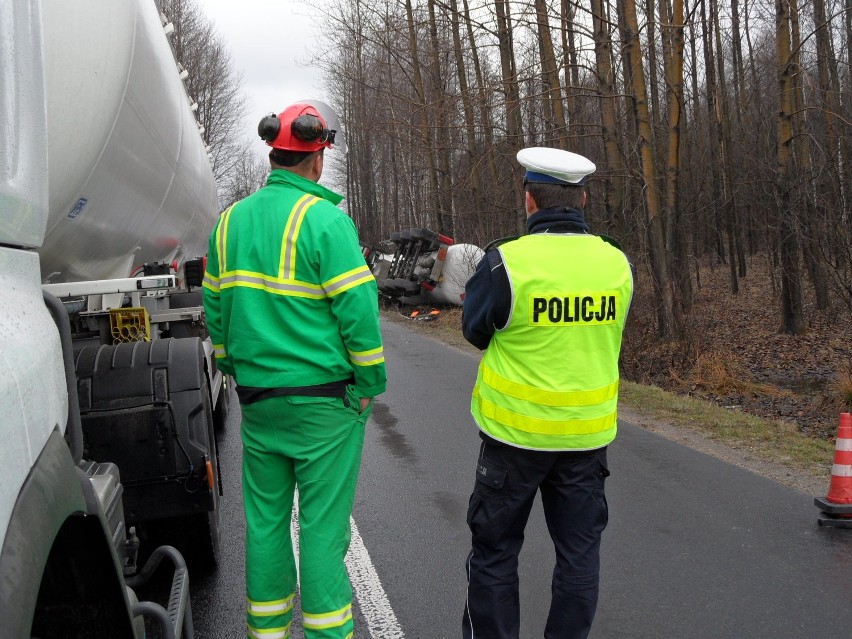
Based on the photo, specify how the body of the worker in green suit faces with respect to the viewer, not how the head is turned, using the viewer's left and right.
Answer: facing away from the viewer and to the right of the viewer

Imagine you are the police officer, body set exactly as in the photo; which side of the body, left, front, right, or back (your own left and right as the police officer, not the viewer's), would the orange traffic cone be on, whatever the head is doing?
right

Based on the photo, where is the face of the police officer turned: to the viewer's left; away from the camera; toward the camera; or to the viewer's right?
away from the camera

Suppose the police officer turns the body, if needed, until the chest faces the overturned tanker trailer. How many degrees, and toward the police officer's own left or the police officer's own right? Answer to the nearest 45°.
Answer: approximately 45° to the police officer's own right

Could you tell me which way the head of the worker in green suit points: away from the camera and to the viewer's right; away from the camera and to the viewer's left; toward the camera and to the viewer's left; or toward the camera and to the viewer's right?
away from the camera and to the viewer's right

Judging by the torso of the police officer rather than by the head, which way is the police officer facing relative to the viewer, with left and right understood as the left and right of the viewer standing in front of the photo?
facing away from the viewer and to the left of the viewer

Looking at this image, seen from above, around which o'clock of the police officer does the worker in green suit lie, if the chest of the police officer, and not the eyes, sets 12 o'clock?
The worker in green suit is roughly at 10 o'clock from the police officer.
